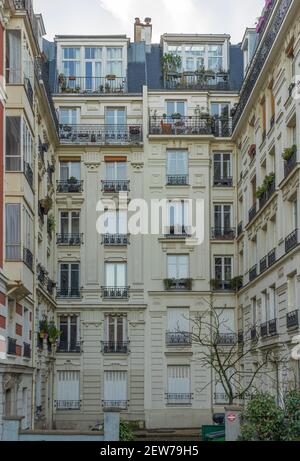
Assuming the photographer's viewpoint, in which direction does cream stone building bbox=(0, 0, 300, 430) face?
facing the viewer
